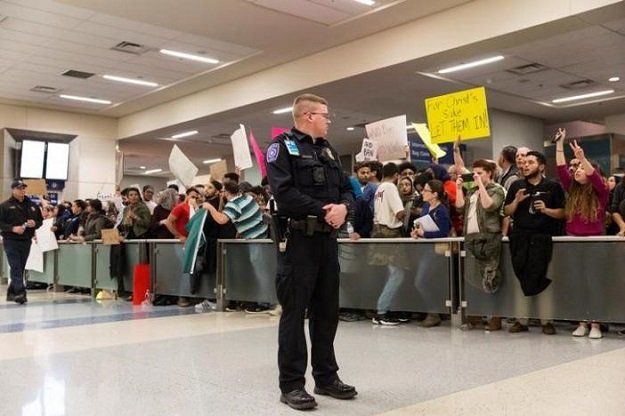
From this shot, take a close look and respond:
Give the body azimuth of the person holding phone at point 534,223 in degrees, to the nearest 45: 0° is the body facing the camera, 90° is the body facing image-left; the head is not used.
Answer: approximately 0°

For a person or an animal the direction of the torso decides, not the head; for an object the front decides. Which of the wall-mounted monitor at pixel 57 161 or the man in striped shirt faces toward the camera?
the wall-mounted monitor

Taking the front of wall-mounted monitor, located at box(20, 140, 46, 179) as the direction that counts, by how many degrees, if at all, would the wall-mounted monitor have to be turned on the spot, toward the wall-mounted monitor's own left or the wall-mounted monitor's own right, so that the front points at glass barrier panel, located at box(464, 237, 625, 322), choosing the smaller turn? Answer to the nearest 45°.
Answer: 0° — it already faces it

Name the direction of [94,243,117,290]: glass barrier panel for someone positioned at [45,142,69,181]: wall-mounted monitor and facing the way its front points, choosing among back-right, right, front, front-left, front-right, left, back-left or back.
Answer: front

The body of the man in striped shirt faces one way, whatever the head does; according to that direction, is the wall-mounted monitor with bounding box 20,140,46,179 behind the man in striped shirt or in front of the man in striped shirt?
in front

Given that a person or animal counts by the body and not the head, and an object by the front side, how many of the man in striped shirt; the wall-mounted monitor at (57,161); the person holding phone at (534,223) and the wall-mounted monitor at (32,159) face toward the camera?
3

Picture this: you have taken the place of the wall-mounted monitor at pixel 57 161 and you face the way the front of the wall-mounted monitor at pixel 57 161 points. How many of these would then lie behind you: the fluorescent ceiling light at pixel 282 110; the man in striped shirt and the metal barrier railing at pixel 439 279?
0

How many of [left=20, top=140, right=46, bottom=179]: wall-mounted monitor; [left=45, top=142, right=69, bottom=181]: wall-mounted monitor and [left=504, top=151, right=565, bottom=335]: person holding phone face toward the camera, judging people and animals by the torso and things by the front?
3

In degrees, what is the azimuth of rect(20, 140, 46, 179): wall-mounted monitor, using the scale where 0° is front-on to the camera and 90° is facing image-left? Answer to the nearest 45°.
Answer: approximately 0°

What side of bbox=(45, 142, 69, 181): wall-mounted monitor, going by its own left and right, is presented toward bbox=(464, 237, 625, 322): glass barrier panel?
front

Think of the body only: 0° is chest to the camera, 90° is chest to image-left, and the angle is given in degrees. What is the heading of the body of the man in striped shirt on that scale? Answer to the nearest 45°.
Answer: approximately 135°

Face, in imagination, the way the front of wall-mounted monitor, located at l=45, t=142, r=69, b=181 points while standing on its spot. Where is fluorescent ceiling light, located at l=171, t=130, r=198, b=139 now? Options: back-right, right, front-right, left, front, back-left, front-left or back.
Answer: left

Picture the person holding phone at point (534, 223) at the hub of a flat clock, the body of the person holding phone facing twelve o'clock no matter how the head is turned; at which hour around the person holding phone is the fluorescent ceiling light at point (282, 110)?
The fluorescent ceiling light is roughly at 5 o'clock from the person holding phone.

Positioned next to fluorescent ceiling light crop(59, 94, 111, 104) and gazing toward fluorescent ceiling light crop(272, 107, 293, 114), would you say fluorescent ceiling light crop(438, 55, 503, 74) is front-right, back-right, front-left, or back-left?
front-right

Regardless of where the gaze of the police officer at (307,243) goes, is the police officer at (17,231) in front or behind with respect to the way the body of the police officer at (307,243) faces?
behind

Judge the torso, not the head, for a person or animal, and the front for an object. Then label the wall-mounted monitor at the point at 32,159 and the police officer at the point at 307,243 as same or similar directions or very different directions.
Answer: same or similar directions

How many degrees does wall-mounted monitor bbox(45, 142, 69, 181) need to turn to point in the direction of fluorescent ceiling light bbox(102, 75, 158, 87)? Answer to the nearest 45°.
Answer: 0° — it already faces it

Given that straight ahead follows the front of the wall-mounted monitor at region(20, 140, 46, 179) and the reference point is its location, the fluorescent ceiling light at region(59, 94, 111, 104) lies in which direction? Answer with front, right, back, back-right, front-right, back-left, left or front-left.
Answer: front-left

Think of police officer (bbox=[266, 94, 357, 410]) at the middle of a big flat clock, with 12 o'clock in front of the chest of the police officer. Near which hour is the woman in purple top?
The woman in purple top is roughly at 9 o'clock from the police officer.
